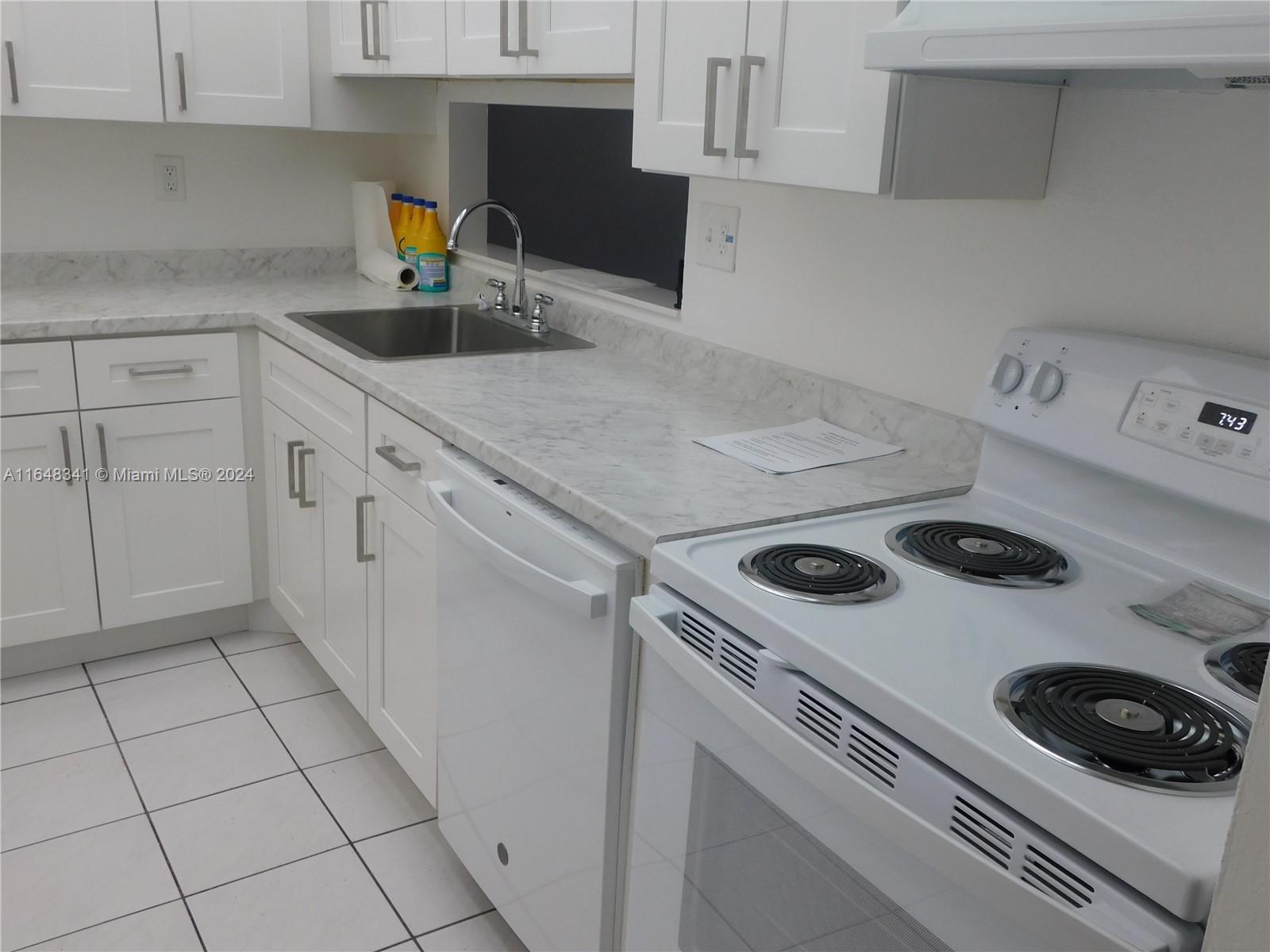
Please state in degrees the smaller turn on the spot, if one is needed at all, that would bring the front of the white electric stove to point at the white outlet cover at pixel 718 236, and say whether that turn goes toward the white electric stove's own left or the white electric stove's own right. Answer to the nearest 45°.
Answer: approximately 90° to the white electric stove's own right

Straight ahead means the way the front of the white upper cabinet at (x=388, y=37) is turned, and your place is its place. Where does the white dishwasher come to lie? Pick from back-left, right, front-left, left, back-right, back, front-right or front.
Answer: front-left

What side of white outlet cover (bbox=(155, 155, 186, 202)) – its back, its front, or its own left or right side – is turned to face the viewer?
front

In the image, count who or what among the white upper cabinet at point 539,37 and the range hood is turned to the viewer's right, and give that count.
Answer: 0

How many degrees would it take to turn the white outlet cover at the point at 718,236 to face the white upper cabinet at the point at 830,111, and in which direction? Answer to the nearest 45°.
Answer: approximately 45° to its left

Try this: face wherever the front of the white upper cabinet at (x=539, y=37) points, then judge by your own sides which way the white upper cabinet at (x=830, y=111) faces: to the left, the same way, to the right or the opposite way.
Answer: the same way

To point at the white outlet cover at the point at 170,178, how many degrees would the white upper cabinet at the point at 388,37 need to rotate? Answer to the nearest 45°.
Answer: approximately 90° to its right

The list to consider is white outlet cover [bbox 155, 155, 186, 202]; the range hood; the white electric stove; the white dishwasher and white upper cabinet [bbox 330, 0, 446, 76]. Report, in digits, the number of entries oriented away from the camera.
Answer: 0

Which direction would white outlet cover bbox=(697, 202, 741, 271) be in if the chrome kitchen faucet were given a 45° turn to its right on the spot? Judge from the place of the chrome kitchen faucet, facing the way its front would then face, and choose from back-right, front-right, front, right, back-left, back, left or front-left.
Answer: back-left

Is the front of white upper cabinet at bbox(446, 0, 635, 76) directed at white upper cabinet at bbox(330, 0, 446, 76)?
no

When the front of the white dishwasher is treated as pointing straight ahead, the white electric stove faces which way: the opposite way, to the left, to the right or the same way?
the same way

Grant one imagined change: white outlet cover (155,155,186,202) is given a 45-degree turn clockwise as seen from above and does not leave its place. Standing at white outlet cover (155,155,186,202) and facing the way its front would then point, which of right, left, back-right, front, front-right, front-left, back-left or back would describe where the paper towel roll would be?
back-left

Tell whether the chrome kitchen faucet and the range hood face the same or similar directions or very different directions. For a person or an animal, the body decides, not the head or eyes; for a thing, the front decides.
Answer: same or similar directions

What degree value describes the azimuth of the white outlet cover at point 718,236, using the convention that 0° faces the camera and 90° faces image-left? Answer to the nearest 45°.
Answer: approximately 45°

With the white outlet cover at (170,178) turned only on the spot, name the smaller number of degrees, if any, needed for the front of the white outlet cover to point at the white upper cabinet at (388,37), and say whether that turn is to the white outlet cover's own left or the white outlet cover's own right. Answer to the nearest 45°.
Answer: approximately 45° to the white outlet cover's own left

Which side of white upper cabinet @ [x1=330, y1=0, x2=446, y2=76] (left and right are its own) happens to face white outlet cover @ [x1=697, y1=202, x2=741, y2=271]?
left

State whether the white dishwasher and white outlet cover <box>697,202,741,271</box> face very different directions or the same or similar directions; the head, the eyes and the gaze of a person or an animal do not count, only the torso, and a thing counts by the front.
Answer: same or similar directions

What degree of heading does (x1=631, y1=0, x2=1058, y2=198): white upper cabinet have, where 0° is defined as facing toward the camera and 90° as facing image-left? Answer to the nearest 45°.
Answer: approximately 45°

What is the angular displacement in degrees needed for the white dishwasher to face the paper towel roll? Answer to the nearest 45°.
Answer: approximately 135° to its right

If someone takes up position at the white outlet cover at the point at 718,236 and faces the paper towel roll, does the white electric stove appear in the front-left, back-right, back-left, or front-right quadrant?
back-left

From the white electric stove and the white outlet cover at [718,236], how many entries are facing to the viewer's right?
0
